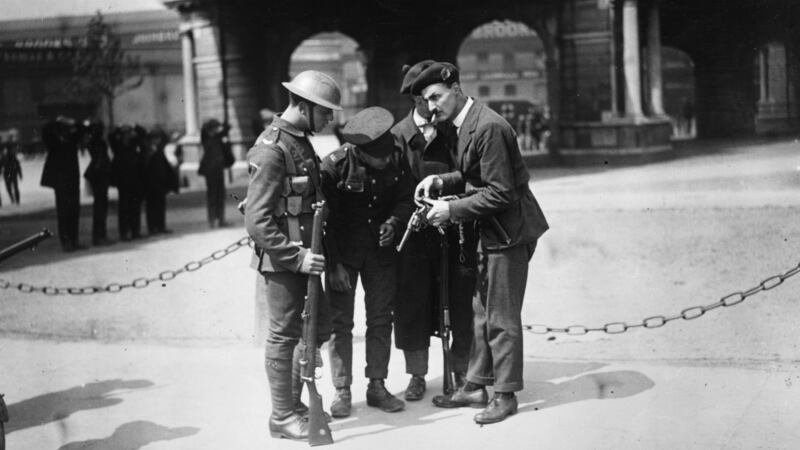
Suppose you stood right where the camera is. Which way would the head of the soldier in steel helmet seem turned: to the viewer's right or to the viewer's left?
to the viewer's right

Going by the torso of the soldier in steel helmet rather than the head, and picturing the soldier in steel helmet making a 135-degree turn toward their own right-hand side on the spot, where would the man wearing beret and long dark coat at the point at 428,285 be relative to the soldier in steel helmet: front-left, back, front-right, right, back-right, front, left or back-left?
back

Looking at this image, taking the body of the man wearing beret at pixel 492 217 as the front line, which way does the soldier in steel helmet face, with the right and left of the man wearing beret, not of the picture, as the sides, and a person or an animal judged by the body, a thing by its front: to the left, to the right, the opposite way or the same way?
the opposite way

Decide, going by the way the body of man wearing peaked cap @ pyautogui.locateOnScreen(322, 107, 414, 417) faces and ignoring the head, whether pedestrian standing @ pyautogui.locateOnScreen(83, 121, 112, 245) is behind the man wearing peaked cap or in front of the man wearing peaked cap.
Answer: behind

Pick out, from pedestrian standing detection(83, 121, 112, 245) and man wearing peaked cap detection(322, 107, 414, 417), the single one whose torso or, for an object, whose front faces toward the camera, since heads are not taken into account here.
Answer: the man wearing peaked cap

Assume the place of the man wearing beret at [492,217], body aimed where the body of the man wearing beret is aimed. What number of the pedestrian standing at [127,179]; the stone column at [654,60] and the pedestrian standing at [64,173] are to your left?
0

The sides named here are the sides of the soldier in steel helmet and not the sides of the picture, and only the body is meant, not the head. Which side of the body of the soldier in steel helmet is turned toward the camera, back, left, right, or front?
right

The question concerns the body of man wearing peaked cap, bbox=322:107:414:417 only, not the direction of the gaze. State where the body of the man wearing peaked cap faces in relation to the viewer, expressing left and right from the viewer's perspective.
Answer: facing the viewer

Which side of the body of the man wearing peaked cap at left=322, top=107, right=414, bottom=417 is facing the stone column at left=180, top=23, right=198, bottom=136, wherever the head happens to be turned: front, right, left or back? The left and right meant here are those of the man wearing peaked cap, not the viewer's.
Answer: back

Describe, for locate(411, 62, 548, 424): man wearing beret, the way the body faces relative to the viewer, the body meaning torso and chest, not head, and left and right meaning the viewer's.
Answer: facing to the left of the viewer
